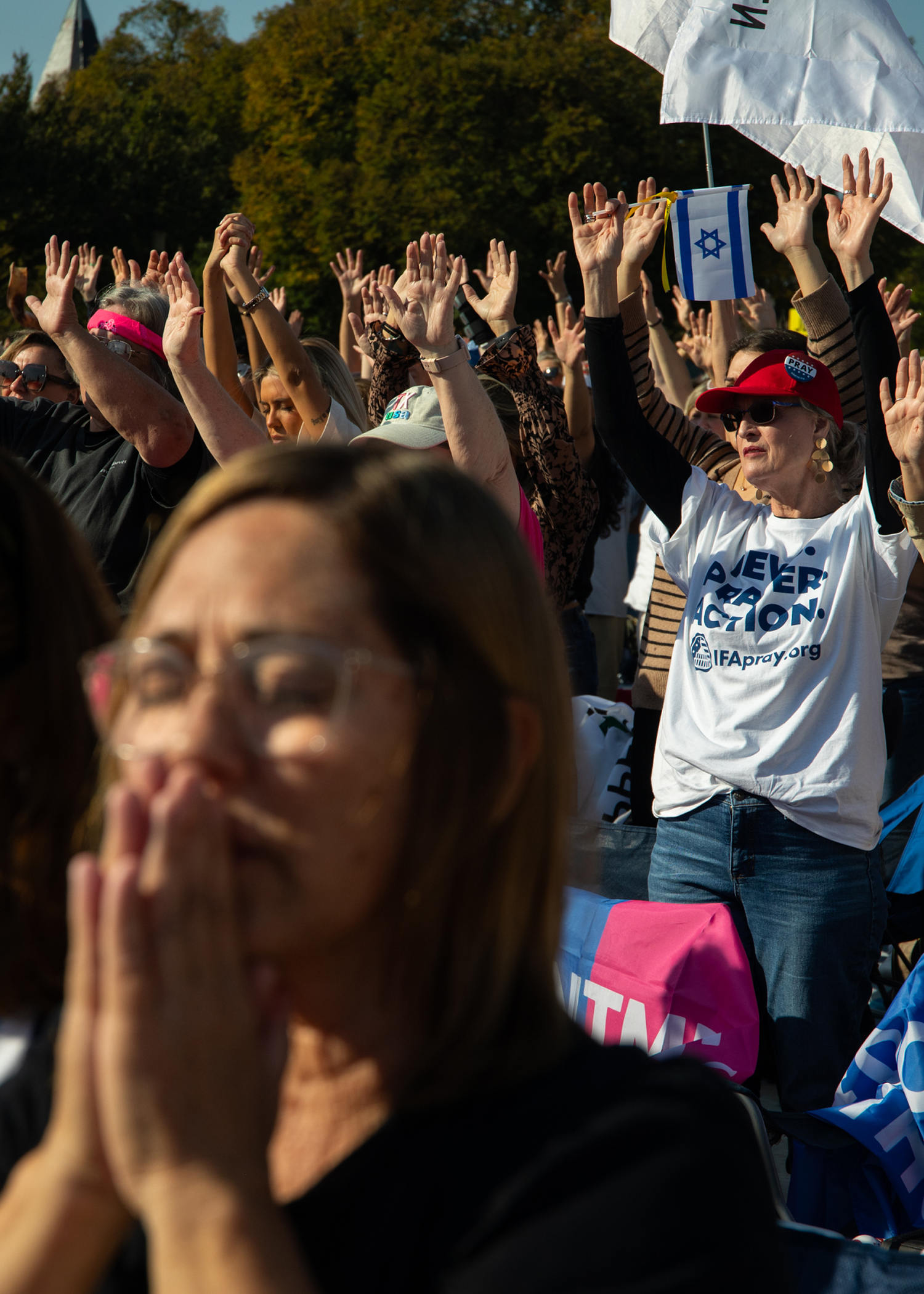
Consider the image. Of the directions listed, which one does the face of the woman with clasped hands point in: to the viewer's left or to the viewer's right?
to the viewer's left

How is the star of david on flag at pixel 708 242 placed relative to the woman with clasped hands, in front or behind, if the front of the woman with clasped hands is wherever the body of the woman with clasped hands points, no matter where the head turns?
behind

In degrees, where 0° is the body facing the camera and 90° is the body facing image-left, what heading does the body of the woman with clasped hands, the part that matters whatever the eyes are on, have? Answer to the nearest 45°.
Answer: approximately 45°
